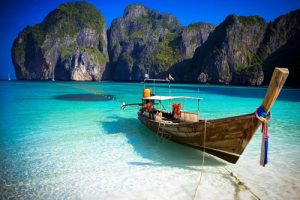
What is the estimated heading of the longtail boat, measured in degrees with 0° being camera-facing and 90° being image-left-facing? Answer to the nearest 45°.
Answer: approximately 315°
